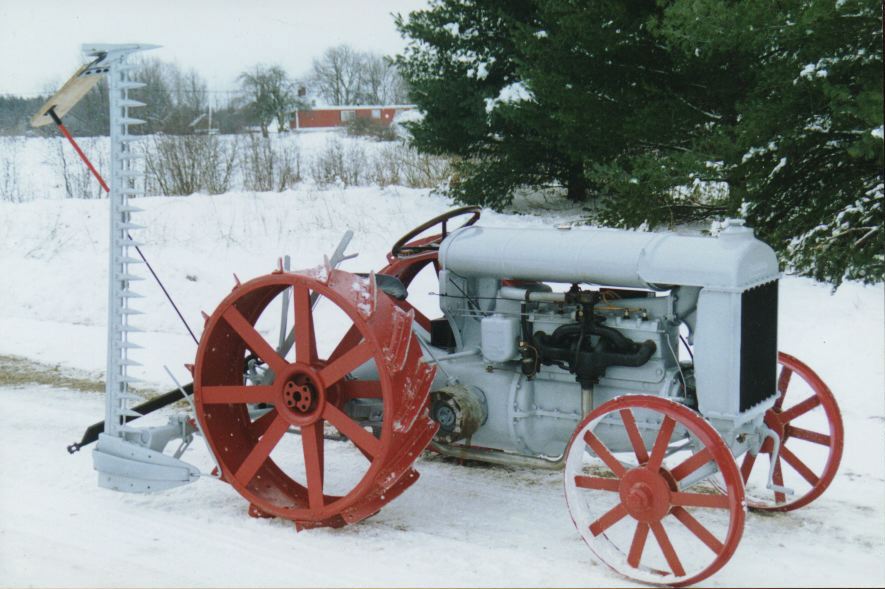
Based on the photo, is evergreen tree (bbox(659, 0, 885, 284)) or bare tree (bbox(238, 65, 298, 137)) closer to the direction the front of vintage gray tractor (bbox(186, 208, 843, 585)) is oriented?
the evergreen tree

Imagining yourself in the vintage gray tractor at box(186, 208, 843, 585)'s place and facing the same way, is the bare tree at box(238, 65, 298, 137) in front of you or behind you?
behind

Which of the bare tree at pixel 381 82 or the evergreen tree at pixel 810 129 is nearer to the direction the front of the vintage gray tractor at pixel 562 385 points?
the evergreen tree

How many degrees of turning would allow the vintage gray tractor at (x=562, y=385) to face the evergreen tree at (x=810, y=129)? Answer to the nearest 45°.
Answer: approximately 90° to its left

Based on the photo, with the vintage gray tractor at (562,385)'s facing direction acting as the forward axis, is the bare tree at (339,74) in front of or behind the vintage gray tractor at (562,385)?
behind

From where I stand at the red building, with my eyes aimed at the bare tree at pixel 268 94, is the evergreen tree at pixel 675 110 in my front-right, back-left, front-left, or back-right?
front-left

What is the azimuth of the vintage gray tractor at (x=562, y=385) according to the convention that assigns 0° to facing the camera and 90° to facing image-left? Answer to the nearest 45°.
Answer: approximately 315°
